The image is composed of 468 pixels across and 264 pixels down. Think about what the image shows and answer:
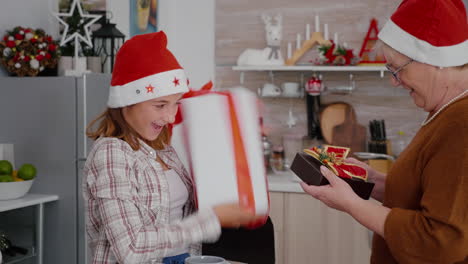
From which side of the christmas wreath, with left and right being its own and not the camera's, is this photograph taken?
front

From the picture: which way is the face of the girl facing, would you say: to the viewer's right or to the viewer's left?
to the viewer's right

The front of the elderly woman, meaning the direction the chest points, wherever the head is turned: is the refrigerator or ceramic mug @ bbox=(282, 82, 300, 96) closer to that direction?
the refrigerator

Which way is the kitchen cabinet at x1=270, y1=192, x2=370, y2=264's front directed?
toward the camera

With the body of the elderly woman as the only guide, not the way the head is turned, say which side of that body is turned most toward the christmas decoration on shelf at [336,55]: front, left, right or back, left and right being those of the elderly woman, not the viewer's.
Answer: right

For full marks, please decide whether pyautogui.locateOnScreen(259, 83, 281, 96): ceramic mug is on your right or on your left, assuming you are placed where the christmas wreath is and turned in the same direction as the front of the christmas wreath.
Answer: on your left

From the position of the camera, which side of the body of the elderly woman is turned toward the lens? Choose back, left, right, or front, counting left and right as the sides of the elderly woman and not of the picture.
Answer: left

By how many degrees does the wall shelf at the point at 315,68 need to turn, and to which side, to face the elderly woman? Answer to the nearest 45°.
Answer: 0° — it already faces them

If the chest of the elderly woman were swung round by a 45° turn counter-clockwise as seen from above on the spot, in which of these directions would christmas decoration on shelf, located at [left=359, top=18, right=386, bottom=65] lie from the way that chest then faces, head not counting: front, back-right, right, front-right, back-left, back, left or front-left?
back-right

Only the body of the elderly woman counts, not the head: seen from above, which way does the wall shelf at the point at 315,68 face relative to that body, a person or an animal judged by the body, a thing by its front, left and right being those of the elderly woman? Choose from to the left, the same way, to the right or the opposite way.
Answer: to the left
